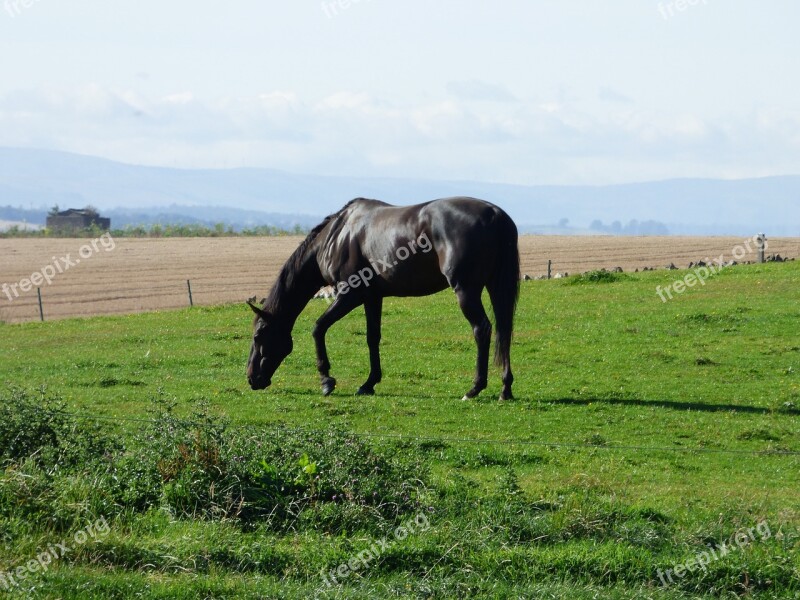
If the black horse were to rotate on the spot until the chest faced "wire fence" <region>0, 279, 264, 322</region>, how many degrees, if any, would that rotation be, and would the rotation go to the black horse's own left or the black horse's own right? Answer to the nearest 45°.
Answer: approximately 45° to the black horse's own right

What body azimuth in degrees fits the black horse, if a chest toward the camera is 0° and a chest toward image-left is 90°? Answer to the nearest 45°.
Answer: approximately 90°
